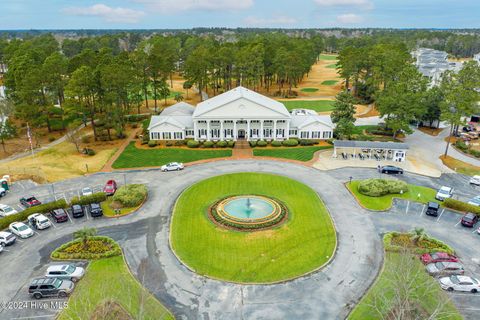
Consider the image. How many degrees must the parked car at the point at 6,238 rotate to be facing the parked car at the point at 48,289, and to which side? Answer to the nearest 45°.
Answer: approximately 135° to its left

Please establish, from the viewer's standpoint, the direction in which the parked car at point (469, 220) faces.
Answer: facing away from the viewer and to the right of the viewer

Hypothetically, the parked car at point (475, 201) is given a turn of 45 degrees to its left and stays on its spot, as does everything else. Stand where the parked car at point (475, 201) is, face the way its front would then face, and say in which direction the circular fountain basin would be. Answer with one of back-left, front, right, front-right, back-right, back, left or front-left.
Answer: front-right
